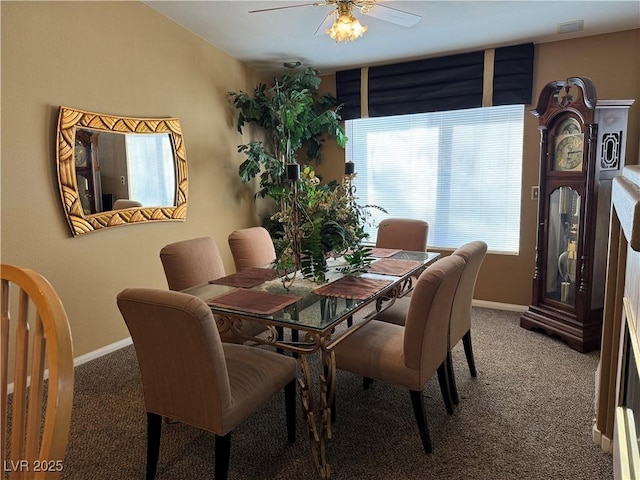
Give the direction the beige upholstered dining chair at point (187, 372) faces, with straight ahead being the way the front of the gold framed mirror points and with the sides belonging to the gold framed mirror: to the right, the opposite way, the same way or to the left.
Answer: to the left

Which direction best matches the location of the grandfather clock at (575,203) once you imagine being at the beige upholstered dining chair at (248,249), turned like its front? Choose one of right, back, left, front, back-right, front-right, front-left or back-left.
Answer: front-left

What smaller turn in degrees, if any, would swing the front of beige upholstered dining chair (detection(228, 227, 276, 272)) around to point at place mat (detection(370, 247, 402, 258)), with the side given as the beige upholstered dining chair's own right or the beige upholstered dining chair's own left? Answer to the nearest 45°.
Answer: approximately 45° to the beige upholstered dining chair's own left

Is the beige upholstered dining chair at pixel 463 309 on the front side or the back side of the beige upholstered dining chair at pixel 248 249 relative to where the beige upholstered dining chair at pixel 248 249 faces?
on the front side

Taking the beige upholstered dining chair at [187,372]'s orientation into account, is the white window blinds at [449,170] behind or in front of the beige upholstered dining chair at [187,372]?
in front

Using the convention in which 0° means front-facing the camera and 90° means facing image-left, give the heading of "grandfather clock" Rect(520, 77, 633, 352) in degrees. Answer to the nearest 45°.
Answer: approximately 45°

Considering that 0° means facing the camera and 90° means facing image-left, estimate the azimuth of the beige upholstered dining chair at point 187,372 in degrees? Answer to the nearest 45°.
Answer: approximately 225°

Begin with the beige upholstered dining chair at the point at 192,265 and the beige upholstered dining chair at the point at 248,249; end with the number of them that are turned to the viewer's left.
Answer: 0

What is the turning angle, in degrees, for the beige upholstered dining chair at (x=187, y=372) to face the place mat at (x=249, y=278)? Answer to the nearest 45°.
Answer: approximately 45° to its left

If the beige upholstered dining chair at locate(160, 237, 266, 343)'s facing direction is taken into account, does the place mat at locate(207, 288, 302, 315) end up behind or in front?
in front

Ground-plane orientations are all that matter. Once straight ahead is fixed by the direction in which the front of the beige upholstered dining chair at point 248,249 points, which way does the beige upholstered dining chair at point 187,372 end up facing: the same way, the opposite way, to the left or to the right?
to the left

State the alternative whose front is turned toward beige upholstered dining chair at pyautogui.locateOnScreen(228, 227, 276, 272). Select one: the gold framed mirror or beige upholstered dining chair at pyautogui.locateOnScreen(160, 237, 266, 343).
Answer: the gold framed mirror

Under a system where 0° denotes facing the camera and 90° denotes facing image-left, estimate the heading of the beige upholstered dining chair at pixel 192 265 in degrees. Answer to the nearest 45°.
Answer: approximately 315°

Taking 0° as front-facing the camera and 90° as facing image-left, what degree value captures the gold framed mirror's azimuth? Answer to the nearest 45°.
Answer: approximately 315°
